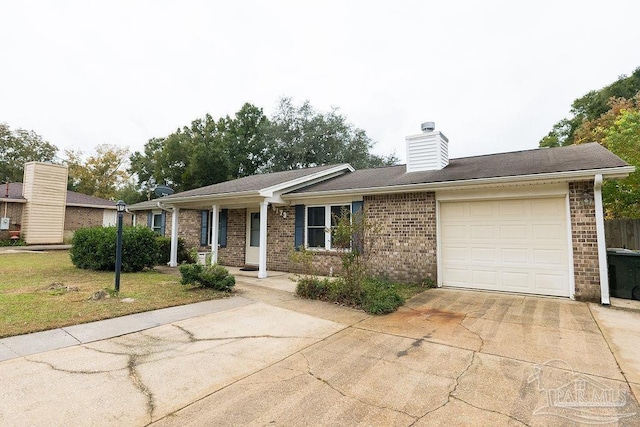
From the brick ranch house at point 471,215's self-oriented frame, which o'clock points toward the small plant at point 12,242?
The small plant is roughly at 2 o'clock from the brick ranch house.

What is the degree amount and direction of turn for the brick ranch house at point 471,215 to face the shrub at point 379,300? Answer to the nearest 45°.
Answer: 0° — it already faces it

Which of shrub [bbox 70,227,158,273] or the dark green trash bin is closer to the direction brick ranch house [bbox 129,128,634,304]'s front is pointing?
the shrub

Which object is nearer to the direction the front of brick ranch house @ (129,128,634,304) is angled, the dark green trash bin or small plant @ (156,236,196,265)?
the small plant

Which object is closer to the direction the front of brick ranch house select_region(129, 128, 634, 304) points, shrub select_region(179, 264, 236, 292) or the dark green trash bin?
the shrub

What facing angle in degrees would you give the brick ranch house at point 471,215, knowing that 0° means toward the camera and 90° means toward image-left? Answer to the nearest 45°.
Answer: approximately 45°

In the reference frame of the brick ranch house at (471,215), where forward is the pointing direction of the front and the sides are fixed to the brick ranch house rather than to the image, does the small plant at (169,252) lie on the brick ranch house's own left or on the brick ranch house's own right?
on the brick ranch house's own right

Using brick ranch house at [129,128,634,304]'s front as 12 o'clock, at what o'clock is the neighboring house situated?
The neighboring house is roughly at 2 o'clock from the brick ranch house.
